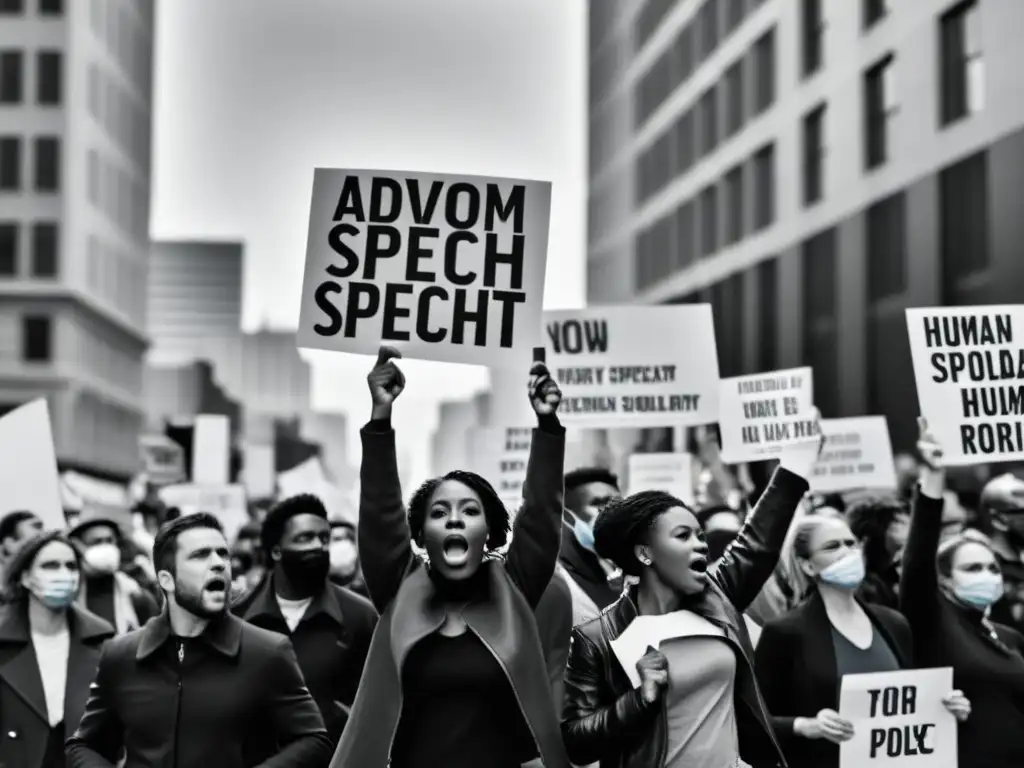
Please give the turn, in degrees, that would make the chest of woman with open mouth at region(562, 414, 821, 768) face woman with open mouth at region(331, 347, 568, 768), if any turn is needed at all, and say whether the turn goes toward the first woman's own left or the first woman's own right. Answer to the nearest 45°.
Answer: approximately 135° to the first woman's own right

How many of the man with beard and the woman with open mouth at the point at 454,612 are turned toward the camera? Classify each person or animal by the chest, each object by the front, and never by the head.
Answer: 2

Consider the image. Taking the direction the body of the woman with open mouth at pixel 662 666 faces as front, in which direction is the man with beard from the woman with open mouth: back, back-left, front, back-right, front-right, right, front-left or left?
back-right

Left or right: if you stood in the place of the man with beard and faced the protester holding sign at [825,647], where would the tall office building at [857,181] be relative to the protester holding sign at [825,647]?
left

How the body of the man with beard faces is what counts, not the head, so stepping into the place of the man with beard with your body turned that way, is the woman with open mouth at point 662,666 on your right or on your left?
on your left

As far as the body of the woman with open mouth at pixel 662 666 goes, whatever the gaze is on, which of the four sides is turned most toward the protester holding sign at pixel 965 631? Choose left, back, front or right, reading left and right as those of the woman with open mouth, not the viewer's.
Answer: left

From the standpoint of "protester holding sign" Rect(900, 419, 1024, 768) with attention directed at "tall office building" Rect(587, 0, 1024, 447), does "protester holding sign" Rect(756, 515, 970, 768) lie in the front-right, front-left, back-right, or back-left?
back-left
